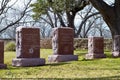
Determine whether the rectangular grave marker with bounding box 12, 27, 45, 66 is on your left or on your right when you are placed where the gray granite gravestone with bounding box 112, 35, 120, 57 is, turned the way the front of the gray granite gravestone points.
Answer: on your right

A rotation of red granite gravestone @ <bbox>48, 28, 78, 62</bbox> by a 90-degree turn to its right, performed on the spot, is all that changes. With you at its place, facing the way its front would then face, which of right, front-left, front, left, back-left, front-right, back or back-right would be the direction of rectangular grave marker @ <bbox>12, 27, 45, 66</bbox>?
front

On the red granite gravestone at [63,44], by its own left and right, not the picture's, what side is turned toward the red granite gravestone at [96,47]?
left

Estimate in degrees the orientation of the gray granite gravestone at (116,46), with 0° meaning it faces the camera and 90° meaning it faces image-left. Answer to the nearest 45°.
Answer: approximately 315°
